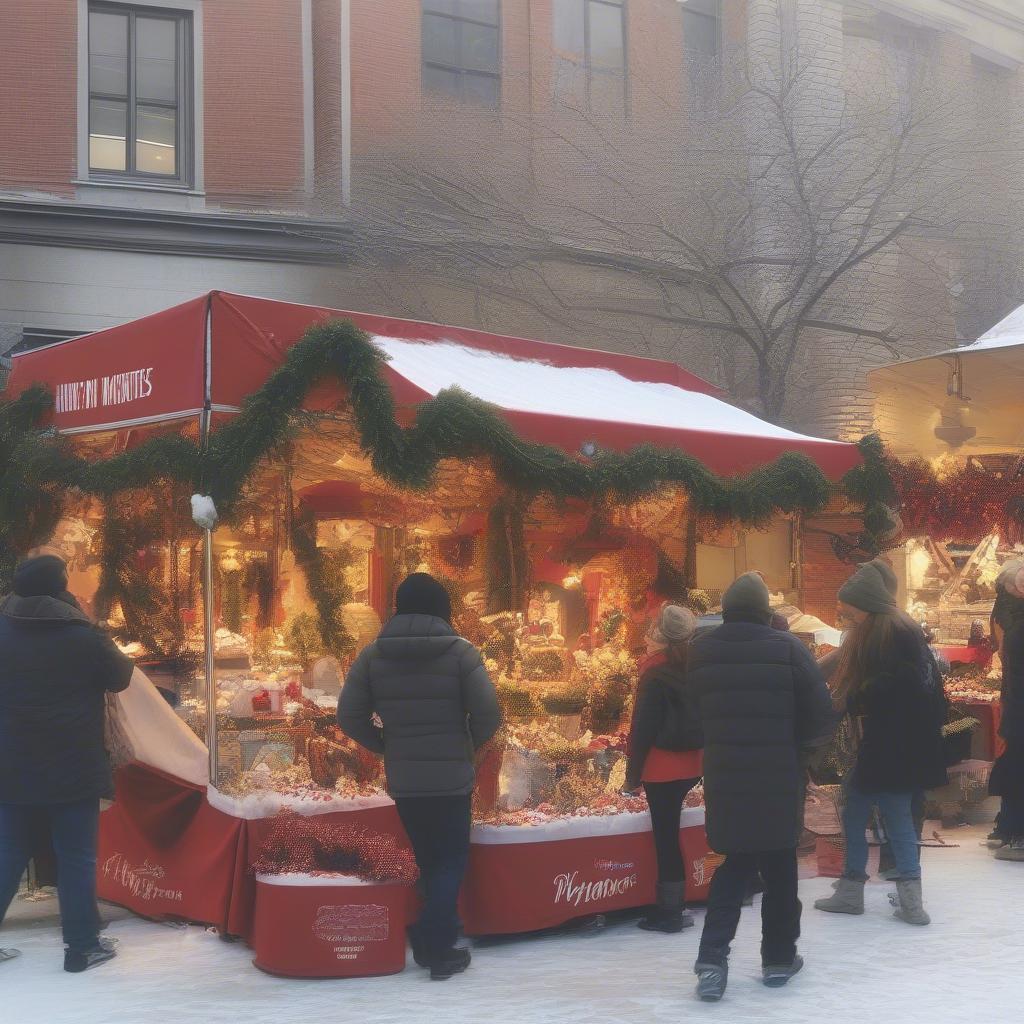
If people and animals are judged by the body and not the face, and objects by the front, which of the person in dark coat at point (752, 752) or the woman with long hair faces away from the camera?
the person in dark coat

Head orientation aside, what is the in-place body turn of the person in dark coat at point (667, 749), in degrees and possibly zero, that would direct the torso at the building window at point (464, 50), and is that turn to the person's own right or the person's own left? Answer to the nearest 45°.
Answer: approximately 45° to the person's own right

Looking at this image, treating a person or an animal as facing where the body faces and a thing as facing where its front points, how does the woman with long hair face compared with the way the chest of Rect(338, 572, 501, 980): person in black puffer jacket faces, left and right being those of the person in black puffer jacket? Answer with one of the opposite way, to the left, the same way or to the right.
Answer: to the left

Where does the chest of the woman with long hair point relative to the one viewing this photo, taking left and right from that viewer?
facing to the left of the viewer

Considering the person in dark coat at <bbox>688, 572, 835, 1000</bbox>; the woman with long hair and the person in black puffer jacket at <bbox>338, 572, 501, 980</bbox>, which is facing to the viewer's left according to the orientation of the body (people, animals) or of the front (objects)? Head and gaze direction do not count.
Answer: the woman with long hair

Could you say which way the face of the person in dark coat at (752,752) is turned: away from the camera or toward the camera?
away from the camera

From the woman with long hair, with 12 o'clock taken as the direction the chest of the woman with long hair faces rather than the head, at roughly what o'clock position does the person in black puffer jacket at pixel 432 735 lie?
The person in black puffer jacket is roughly at 11 o'clock from the woman with long hair.

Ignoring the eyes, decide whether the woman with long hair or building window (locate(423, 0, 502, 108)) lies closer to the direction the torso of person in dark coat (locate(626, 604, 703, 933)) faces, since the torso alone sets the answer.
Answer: the building window

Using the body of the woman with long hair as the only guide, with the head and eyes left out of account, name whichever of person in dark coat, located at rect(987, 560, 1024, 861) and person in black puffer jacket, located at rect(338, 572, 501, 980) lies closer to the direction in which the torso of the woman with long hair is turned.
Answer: the person in black puffer jacket

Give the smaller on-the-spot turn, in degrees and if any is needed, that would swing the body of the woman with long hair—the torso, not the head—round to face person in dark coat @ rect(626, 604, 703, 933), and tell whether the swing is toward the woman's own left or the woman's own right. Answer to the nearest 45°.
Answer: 0° — they already face them

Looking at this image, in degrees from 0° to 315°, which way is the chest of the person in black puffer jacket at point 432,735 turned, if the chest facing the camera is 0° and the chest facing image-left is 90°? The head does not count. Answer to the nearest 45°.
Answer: approximately 180°
